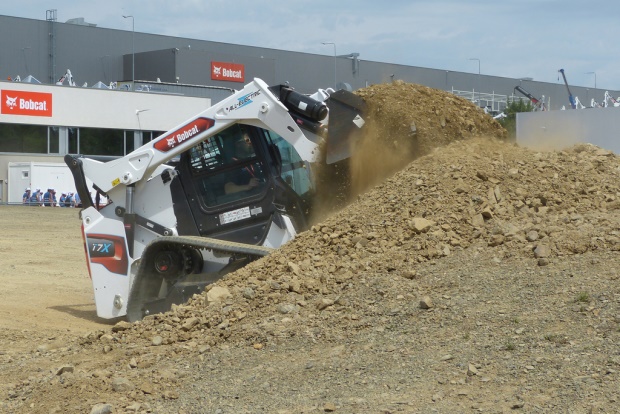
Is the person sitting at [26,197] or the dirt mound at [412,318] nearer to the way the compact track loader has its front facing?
the dirt mound

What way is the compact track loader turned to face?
to the viewer's right

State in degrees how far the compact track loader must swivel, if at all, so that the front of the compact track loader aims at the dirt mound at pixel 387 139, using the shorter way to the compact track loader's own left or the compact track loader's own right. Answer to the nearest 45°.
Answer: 0° — it already faces it

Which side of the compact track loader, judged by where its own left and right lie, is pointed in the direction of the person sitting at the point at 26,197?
left

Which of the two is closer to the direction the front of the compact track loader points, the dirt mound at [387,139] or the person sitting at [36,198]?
the dirt mound

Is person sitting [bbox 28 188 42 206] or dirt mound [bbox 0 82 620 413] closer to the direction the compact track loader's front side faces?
the dirt mound

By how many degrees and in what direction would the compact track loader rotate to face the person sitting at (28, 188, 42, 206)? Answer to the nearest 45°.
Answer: approximately 90° to its left
